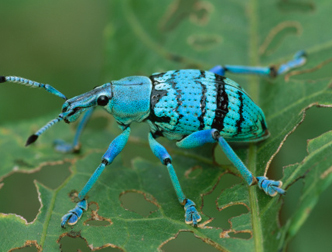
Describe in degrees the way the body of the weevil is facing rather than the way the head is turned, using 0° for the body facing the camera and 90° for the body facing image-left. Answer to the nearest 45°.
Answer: approximately 90°
